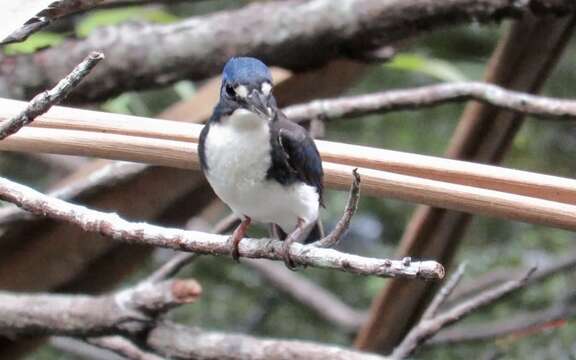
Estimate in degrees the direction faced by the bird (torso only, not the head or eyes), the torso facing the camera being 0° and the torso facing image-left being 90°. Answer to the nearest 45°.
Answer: approximately 45°

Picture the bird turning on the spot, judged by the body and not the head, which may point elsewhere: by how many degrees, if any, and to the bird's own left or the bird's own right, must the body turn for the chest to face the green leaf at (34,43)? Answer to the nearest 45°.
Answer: approximately 90° to the bird's own right

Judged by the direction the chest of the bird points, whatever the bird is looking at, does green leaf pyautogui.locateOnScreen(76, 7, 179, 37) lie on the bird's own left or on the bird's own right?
on the bird's own right

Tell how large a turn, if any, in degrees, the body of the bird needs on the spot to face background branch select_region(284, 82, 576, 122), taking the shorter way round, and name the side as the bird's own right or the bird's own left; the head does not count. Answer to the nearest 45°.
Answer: approximately 180°

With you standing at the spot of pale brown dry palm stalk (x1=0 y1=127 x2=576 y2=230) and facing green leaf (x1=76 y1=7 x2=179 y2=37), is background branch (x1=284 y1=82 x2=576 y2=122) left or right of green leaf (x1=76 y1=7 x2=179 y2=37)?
right
